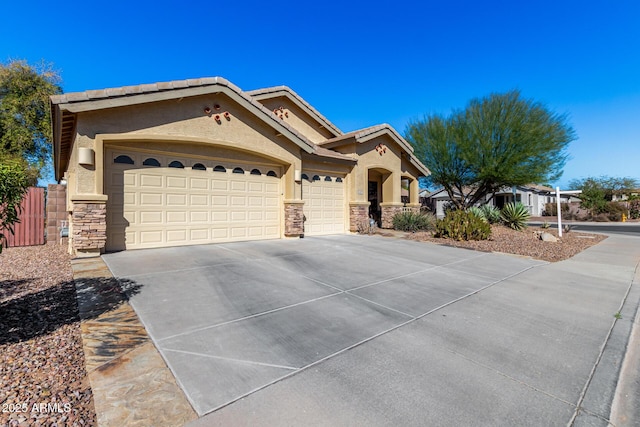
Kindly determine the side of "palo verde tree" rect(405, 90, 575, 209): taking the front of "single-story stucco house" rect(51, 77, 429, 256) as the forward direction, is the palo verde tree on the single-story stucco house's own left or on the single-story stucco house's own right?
on the single-story stucco house's own left

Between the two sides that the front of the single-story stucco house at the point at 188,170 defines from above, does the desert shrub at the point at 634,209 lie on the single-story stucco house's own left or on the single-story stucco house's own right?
on the single-story stucco house's own left

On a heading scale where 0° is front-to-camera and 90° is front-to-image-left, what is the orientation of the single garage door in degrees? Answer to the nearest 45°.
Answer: approximately 315°

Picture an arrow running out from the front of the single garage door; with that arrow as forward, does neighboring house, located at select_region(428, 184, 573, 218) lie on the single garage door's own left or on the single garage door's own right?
on the single garage door's own left

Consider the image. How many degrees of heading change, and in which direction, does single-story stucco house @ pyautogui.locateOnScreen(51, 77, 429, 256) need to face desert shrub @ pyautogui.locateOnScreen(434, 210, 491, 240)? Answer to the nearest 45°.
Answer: approximately 45° to its left

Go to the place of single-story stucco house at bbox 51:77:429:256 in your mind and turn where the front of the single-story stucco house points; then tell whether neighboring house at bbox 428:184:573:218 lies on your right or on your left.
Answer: on your left

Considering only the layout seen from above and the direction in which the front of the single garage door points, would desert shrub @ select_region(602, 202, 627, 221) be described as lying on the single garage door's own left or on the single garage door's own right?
on the single garage door's own left

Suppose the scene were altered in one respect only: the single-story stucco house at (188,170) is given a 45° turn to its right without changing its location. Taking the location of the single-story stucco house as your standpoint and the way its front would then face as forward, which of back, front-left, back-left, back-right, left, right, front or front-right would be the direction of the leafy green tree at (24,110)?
back-right

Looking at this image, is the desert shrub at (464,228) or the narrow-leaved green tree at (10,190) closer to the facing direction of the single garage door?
the desert shrub

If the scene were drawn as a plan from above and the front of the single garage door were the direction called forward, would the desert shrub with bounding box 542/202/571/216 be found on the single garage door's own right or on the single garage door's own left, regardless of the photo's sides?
on the single garage door's own left

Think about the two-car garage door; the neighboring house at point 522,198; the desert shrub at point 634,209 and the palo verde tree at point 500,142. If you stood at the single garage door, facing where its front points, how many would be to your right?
1

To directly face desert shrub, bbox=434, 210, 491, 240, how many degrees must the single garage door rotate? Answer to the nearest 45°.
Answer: approximately 45° to its left

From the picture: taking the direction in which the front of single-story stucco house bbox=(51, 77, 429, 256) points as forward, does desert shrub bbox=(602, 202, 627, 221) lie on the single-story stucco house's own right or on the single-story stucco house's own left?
on the single-story stucco house's own left

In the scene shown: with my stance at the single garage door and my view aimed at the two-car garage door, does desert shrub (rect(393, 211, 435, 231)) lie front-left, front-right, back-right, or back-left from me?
back-left

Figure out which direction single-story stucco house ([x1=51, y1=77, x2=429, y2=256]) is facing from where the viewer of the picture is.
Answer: facing the viewer and to the right of the viewer
